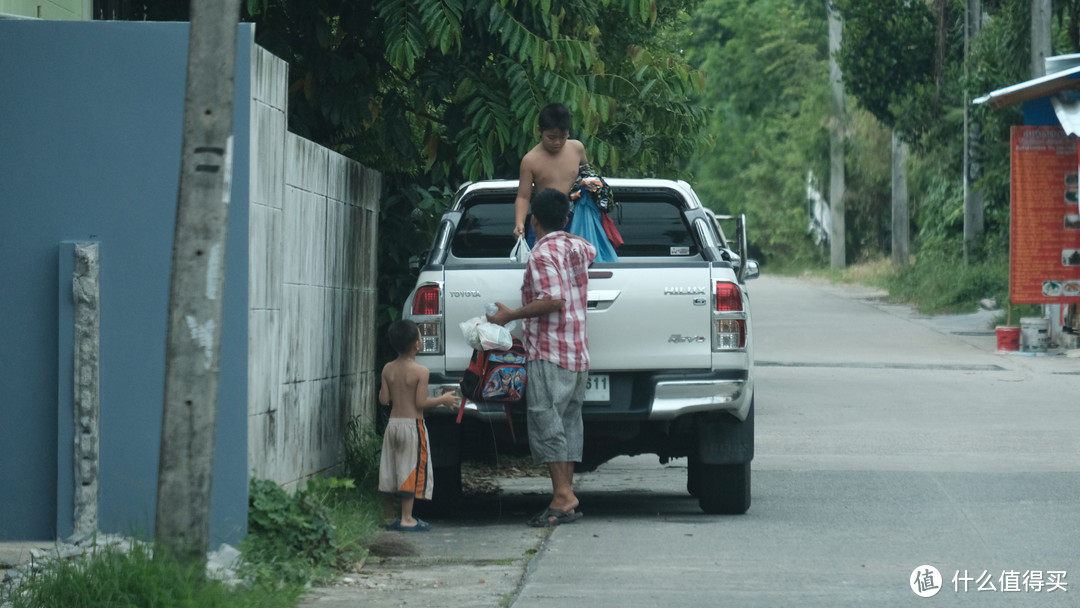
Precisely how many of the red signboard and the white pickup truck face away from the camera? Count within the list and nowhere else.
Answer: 1

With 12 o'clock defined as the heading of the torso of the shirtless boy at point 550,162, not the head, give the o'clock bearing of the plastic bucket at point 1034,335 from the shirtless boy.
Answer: The plastic bucket is roughly at 7 o'clock from the shirtless boy.

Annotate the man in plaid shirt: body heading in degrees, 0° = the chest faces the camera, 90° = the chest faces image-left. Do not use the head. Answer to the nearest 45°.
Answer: approximately 135°

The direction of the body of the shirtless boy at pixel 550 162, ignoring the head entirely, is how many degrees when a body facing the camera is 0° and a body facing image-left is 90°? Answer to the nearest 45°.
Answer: approximately 0°

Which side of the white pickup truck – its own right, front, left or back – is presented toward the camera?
back

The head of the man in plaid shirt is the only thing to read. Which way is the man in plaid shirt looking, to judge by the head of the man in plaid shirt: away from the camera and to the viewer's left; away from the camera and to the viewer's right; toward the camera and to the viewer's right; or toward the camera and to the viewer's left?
away from the camera and to the viewer's left

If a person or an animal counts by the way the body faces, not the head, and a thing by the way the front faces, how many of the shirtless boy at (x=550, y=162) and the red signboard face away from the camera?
0

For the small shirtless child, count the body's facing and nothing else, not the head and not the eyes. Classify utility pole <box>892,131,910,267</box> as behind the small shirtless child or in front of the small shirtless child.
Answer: in front
